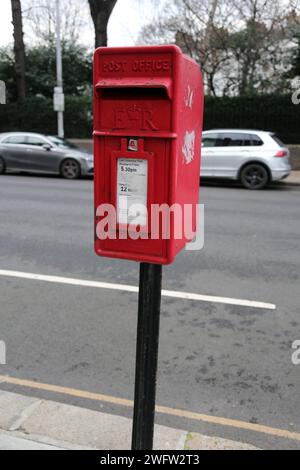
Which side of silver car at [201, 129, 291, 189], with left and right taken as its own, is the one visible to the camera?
left

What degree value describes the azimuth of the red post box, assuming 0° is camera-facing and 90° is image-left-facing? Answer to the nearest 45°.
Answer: approximately 0°

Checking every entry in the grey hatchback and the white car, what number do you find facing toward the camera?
0

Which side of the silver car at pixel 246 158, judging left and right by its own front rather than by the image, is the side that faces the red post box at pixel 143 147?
left

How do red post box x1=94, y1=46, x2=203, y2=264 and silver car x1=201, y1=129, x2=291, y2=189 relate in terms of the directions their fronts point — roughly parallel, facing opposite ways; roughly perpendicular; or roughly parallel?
roughly perpendicular

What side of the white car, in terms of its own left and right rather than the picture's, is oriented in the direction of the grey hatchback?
front

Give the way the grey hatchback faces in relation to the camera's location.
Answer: facing to the right of the viewer

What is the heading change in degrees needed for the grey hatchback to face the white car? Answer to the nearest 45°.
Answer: approximately 45° to its right

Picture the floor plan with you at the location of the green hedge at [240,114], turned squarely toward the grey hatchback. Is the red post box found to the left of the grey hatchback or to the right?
left

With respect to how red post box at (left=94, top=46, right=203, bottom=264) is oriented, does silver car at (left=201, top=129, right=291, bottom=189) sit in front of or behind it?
behind
